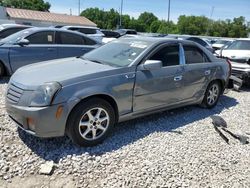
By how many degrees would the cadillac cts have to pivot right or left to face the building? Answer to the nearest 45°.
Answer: approximately 135° to its right

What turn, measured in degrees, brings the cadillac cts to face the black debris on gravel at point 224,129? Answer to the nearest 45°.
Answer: approximately 135° to its left

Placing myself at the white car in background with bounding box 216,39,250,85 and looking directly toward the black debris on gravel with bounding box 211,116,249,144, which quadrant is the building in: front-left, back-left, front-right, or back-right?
back-right

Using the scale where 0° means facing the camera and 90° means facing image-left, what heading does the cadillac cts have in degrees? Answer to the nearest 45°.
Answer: approximately 45°

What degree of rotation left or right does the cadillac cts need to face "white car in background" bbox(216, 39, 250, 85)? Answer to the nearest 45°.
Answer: approximately 180°

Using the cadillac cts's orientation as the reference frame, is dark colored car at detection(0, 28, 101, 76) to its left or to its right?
on its right
